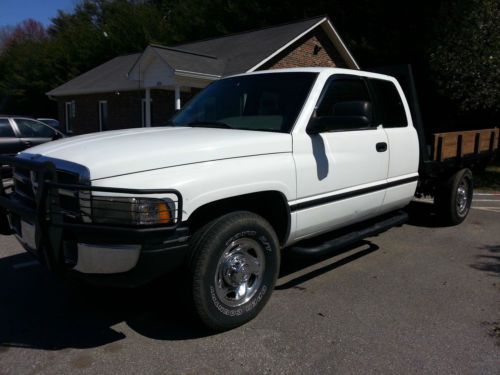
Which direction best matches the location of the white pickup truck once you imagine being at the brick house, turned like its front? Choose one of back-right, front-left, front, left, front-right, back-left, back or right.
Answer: front-left

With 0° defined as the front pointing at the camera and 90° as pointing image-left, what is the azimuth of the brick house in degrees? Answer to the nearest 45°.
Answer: approximately 45°

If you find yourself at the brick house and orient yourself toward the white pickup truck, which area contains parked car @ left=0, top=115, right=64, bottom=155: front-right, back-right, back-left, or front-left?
front-right

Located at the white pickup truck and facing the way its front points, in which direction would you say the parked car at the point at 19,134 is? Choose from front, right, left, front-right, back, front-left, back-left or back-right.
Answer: right

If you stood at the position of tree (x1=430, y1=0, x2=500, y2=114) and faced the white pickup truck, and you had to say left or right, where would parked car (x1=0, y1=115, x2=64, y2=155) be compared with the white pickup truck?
right

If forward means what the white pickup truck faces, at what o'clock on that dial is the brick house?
The brick house is roughly at 4 o'clock from the white pickup truck.

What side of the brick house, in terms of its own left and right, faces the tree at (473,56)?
left

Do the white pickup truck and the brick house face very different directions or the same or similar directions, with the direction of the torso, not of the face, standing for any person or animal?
same or similar directions

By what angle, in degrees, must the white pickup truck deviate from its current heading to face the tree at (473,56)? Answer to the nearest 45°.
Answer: approximately 180°

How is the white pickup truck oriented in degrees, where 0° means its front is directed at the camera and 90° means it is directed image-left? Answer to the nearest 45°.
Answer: approximately 45°

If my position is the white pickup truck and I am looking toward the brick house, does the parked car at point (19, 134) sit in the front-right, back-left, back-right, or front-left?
front-left

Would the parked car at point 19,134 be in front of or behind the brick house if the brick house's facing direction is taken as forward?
in front

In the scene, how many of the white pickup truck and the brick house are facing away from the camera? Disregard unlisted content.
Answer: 0

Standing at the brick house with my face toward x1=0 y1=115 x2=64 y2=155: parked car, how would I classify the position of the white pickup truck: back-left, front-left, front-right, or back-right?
front-left

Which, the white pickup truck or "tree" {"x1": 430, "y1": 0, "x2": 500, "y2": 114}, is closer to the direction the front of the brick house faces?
the white pickup truck
